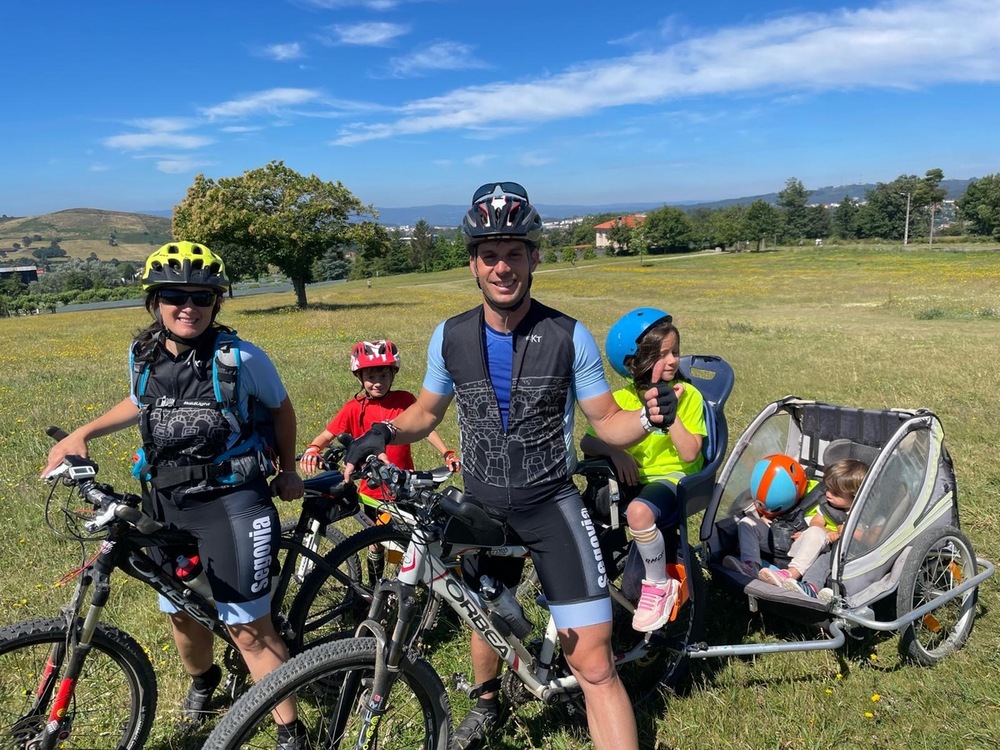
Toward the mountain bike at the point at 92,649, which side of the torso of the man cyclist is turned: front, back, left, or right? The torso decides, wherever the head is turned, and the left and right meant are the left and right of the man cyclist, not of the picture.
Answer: right

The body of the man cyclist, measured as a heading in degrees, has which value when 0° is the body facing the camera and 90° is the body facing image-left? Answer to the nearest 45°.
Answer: approximately 0°

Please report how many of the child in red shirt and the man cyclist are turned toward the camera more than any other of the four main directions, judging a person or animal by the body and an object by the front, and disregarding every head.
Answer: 2

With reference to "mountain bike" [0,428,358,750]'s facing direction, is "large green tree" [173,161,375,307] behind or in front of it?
behind

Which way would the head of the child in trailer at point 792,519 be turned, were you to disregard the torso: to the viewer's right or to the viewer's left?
to the viewer's left

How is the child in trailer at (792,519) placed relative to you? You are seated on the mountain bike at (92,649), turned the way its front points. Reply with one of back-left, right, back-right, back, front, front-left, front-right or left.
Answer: back-left

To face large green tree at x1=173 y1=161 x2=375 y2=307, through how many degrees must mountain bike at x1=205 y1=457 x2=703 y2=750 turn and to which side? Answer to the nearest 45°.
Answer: approximately 135° to its right
